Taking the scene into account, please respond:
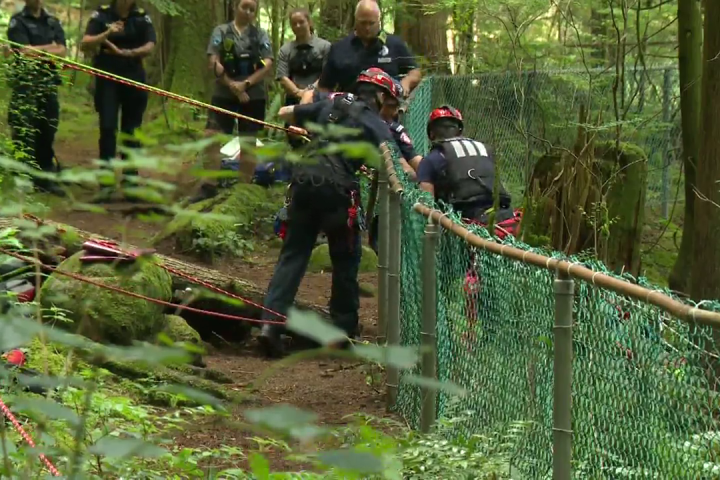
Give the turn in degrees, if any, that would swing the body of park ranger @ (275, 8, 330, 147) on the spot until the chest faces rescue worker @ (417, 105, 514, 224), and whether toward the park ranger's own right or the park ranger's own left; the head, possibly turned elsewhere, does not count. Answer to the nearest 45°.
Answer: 0° — they already face them

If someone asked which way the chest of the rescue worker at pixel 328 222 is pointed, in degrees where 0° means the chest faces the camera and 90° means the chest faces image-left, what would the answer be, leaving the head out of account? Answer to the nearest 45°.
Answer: approximately 225°

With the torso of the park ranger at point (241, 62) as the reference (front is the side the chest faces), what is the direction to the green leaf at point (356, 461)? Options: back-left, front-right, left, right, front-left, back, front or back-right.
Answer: front

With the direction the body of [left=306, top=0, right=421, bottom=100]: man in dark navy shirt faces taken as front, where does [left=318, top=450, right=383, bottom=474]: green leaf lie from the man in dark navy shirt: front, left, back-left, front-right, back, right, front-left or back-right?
front

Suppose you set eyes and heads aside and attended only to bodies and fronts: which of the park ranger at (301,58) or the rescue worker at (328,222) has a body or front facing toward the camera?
the park ranger at (301,58)

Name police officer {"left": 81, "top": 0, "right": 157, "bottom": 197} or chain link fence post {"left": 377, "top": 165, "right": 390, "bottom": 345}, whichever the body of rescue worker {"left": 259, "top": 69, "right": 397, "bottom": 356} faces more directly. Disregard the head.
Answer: the chain link fence post

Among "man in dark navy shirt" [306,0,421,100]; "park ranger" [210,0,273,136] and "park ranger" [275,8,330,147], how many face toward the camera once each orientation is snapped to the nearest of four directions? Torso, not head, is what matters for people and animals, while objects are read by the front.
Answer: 3

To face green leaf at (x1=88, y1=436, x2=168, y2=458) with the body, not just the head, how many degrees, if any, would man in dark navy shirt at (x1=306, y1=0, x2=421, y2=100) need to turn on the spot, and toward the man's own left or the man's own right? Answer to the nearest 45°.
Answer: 0° — they already face it

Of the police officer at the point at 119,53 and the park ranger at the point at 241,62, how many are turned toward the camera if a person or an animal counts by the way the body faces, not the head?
2

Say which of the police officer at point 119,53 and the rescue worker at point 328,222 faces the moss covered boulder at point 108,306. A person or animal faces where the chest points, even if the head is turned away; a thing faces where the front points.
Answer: the police officer at point 119,53

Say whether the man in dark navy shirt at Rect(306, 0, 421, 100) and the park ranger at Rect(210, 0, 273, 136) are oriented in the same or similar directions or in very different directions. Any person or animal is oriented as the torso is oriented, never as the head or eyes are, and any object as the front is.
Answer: same or similar directions

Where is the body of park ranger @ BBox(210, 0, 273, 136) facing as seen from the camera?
toward the camera

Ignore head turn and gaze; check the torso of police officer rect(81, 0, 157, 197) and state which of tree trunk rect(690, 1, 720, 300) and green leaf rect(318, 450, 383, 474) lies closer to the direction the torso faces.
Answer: the green leaf

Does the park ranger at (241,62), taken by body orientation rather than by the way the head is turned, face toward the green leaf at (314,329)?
yes

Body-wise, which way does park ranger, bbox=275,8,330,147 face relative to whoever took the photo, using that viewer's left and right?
facing the viewer

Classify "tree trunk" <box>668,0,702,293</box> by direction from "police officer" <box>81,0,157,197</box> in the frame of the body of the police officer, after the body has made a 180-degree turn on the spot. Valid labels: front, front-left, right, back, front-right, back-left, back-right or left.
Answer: back-right
